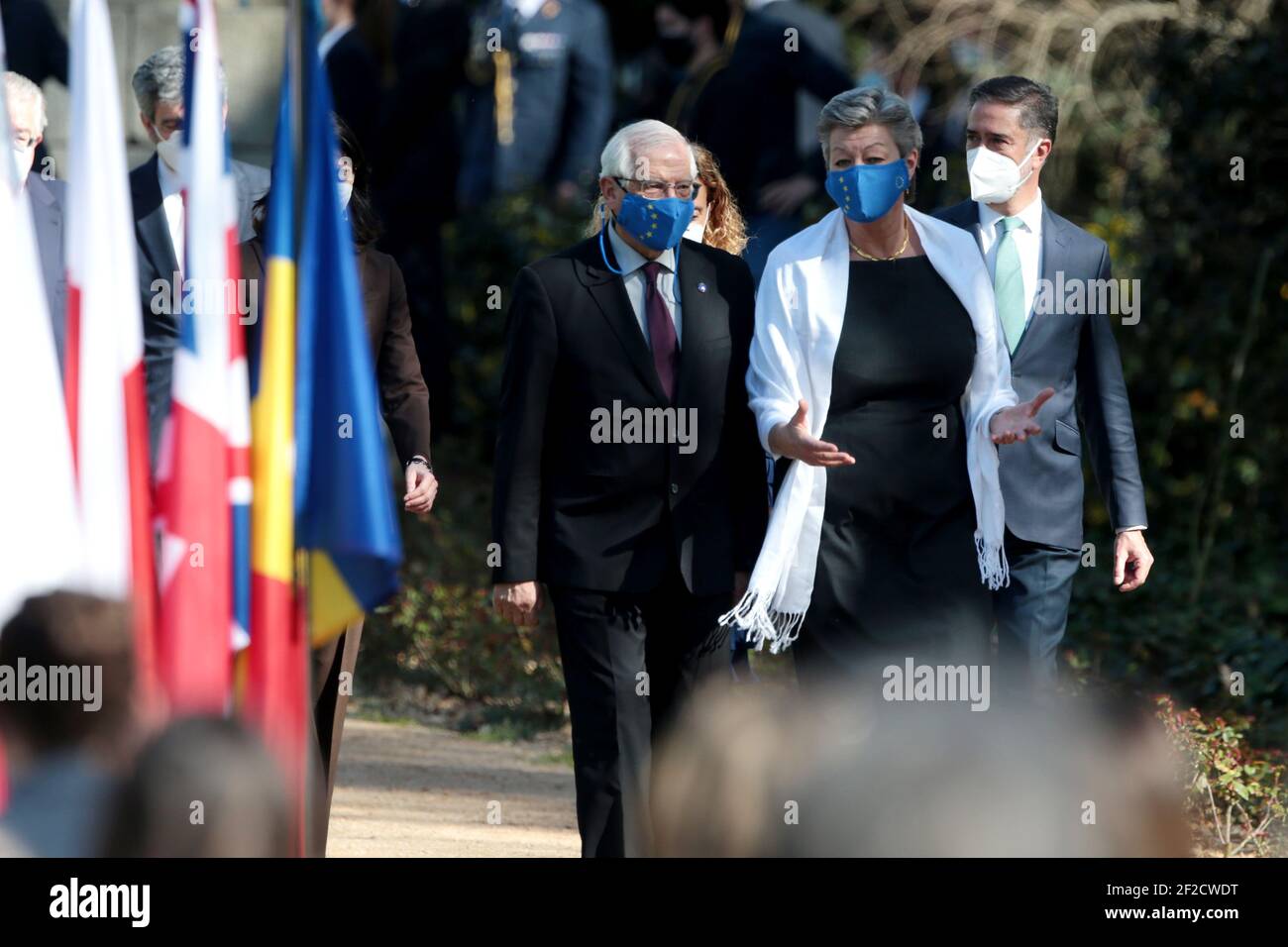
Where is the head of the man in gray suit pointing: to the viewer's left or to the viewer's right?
to the viewer's left

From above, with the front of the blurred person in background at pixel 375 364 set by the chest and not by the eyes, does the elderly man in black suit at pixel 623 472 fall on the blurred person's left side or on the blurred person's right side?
on the blurred person's left side

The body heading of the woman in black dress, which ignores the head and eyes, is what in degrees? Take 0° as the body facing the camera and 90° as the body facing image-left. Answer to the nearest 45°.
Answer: approximately 0°

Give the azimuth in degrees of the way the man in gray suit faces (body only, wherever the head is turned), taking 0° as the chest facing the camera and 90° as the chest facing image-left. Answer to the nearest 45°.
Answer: approximately 45°

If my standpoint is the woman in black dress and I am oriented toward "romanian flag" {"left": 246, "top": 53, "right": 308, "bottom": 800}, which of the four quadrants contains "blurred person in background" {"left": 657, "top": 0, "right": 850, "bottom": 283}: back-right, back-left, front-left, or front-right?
back-right

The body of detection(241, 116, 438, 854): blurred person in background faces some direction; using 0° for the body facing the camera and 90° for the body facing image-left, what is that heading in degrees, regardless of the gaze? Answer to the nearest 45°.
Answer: approximately 0°

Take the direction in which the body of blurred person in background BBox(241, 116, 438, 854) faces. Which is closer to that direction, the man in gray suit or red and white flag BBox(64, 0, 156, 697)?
the red and white flag

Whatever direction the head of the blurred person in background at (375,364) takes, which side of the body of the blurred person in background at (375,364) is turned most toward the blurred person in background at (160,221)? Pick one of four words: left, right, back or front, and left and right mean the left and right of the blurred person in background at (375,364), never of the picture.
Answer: right

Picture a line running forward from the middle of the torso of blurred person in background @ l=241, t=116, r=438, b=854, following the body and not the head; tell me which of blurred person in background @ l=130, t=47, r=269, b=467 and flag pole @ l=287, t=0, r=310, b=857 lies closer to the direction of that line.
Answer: the flag pole

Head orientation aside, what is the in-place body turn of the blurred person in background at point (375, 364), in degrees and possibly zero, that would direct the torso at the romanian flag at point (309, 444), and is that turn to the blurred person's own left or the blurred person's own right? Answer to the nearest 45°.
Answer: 0° — they already face it

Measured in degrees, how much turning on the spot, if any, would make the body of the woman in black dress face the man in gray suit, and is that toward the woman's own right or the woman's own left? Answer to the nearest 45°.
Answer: approximately 135° to the woman's own left

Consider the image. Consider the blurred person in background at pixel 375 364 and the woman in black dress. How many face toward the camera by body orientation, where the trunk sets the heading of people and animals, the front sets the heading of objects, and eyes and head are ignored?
2
